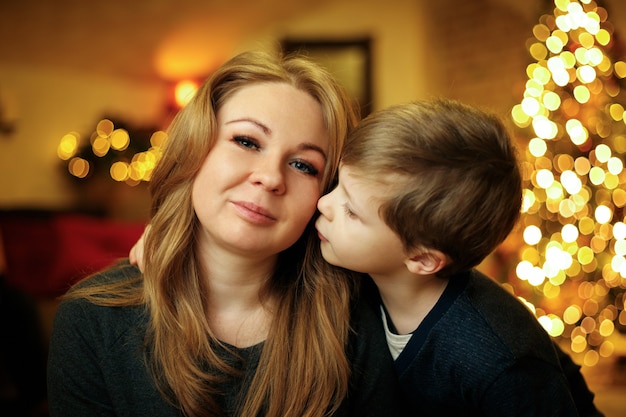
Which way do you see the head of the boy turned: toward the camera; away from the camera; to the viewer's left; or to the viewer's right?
to the viewer's left

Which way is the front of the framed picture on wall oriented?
toward the camera

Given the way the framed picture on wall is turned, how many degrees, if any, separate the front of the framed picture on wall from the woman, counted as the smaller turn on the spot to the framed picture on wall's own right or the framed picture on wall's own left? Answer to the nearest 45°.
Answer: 0° — it already faces them

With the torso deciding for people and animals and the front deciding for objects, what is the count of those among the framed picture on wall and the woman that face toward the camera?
2

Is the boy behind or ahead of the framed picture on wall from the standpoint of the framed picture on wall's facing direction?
ahead

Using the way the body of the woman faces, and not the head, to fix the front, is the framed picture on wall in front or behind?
behind

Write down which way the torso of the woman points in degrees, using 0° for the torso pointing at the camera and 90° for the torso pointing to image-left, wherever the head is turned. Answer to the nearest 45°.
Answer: approximately 0°
